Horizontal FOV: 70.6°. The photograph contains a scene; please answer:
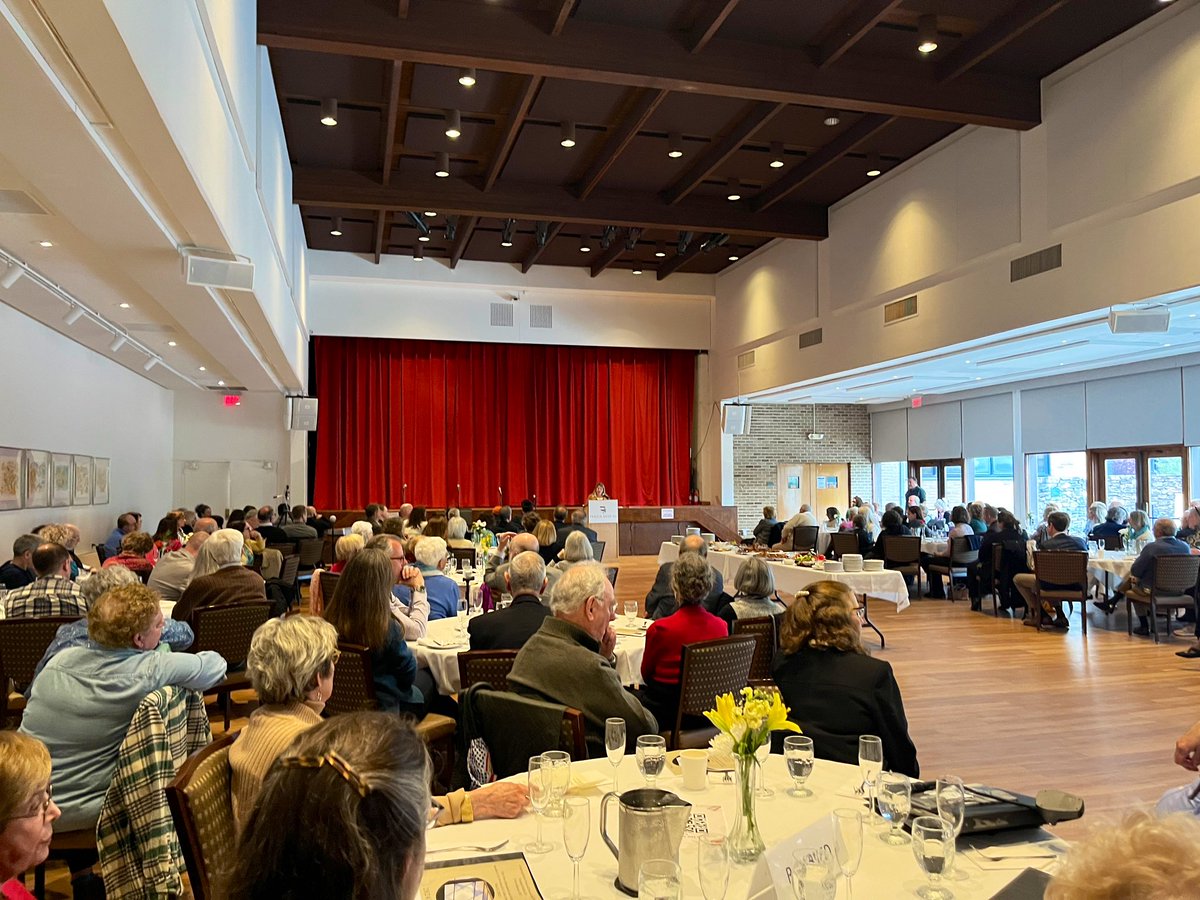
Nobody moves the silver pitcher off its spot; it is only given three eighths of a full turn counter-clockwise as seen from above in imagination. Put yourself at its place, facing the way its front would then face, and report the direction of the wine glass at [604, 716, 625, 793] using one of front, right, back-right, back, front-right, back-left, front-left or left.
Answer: front-right

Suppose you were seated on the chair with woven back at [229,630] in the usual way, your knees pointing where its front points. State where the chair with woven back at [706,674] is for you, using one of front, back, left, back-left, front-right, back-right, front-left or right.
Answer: back-right

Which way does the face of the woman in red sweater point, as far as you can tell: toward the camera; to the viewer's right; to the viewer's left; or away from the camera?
away from the camera

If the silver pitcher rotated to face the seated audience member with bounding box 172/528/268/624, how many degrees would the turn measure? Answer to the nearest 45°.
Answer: approximately 135° to its left

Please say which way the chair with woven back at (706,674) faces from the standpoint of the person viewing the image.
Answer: facing away from the viewer and to the left of the viewer

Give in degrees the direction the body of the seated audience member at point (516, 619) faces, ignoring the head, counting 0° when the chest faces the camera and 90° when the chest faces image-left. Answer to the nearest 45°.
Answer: approximately 180°

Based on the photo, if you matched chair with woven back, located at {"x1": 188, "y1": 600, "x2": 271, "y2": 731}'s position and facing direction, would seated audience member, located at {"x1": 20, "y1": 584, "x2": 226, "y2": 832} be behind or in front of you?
behind

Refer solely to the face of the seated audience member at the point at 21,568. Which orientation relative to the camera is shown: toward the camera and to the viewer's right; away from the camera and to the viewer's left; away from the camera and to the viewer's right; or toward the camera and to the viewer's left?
away from the camera and to the viewer's right

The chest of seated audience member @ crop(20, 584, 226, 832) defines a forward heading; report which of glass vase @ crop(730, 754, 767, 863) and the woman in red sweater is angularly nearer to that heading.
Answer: the woman in red sweater

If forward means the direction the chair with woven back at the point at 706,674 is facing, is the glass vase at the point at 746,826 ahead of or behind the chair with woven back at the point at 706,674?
behind

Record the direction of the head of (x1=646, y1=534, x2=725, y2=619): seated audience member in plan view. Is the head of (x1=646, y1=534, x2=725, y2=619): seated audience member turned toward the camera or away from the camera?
away from the camera

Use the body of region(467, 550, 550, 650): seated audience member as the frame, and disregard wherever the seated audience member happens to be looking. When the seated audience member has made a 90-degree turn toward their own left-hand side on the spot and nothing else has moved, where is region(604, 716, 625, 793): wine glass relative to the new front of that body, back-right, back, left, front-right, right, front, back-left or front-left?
left

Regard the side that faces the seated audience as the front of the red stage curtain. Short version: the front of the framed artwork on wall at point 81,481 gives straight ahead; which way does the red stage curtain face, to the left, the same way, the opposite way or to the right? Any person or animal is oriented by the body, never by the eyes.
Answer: to the right

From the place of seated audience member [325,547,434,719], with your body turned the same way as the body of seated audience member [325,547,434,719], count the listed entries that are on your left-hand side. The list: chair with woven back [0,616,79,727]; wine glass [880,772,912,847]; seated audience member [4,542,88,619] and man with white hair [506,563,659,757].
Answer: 2

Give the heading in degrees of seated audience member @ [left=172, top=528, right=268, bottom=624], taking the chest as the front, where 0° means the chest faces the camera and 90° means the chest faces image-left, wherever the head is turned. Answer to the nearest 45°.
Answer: approximately 180°

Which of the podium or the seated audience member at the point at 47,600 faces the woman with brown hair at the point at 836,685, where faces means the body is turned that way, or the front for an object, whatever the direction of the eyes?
the podium

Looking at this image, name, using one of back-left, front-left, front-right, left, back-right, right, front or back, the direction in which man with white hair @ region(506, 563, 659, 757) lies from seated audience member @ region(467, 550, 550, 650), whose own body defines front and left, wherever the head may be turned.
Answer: back
